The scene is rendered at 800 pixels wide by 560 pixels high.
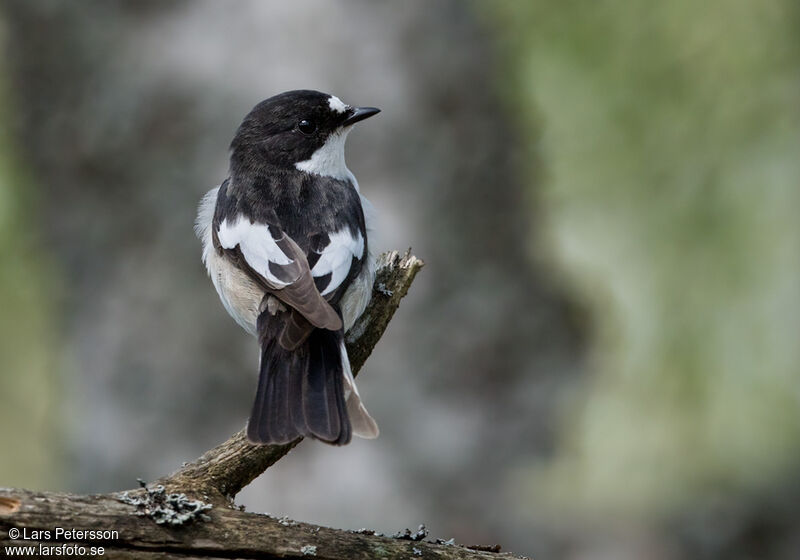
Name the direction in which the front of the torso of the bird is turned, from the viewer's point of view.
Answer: away from the camera
